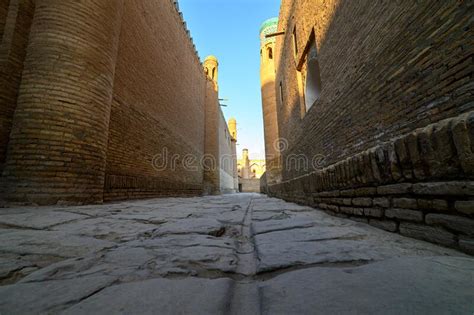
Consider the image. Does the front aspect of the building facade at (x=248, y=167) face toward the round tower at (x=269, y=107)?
yes

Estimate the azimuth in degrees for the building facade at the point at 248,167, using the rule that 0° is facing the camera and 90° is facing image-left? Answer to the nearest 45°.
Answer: approximately 0°

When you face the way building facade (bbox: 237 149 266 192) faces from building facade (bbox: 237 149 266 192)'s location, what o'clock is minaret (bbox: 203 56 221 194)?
The minaret is roughly at 12 o'clock from the building facade.

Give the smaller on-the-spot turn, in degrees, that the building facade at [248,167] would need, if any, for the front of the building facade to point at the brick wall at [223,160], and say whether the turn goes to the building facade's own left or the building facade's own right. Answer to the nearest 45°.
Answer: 0° — it already faces it
